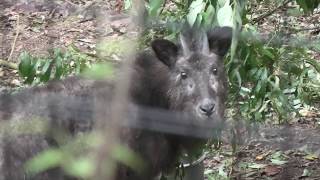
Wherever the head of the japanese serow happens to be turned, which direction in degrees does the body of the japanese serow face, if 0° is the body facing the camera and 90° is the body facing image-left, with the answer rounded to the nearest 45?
approximately 315°

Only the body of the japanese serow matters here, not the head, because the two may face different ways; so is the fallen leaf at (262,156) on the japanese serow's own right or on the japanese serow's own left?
on the japanese serow's own left
